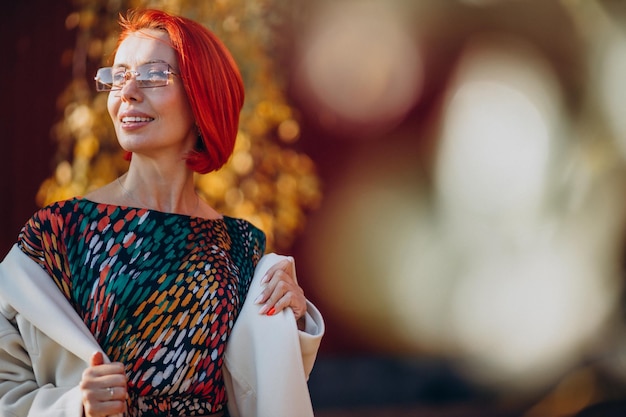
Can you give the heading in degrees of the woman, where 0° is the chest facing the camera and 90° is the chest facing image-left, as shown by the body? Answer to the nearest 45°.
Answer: approximately 0°
